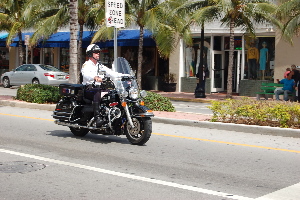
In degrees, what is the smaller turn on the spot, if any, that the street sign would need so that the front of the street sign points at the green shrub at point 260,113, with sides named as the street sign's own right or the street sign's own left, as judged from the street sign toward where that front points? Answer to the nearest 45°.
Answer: approximately 45° to the street sign's own left

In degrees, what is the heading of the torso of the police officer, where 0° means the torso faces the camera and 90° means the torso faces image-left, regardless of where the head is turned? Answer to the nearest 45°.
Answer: approximately 315°

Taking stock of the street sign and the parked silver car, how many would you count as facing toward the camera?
1

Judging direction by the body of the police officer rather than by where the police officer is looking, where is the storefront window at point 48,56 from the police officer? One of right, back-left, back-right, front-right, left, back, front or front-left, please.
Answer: back-left

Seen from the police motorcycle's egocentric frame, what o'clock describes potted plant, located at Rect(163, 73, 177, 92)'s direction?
The potted plant is roughly at 8 o'clock from the police motorcycle.

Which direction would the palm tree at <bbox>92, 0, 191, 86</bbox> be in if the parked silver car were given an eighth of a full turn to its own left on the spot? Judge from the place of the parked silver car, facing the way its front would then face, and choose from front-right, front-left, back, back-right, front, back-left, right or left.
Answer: back-left

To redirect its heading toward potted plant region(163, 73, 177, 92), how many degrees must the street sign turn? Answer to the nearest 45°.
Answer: approximately 180°

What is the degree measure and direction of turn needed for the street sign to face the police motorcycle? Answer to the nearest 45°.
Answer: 0° — it already faces it

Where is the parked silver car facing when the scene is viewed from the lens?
facing away from the viewer and to the left of the viewer

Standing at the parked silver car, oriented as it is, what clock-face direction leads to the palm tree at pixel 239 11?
The palm tree is roughly at 6 o'clock from the parked silver car.

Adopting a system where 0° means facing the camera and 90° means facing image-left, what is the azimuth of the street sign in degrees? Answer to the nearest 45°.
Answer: approximately 0°

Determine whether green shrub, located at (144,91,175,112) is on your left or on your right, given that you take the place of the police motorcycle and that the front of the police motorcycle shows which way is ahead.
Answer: on your left

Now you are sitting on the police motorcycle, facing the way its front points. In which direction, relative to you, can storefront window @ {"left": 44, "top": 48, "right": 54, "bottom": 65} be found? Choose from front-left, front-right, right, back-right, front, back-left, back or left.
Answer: back-left

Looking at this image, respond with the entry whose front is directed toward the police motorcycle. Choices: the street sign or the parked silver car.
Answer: the street sign

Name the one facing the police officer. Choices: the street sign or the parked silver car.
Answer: the street sign
